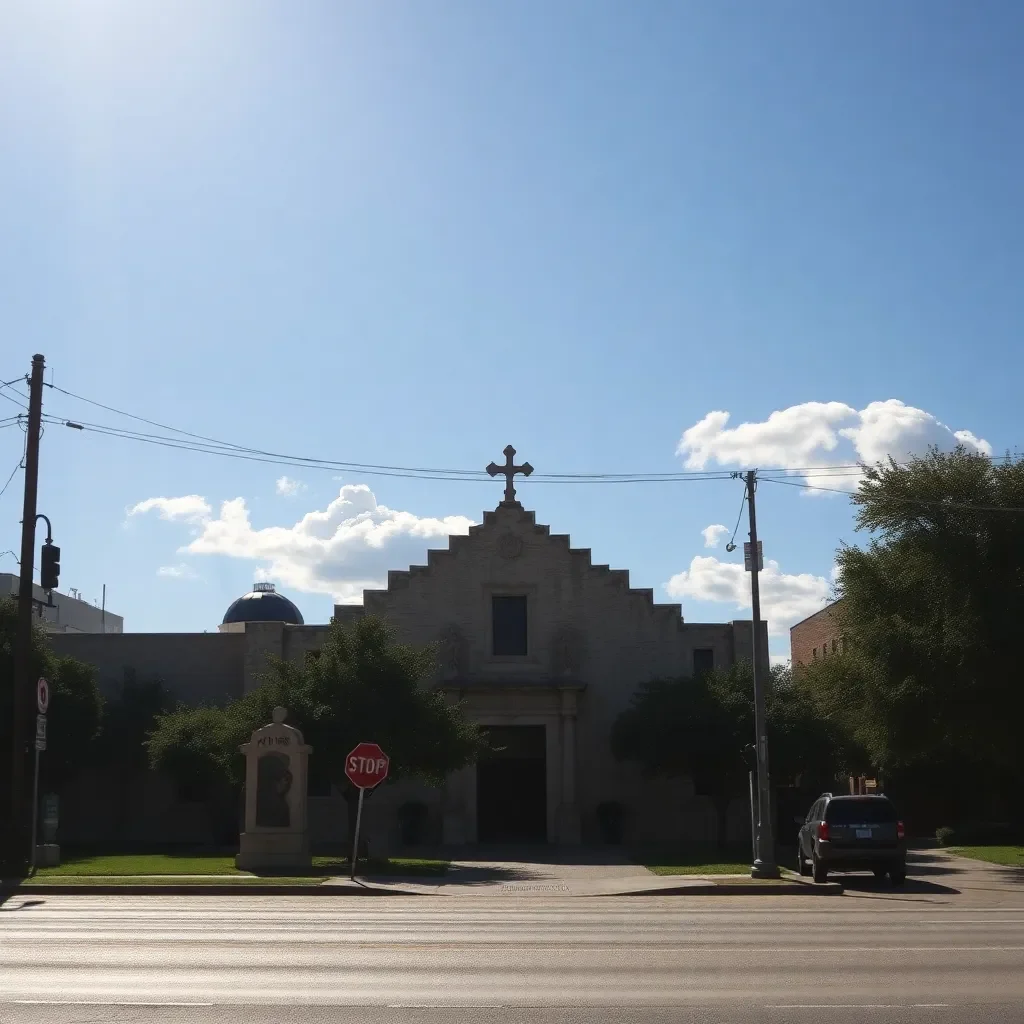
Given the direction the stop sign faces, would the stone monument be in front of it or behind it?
behind

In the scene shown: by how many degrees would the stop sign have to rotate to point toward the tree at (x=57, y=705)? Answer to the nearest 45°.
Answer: approximately 135° to its right

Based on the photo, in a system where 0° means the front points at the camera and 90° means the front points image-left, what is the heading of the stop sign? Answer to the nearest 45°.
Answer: approximately 0°

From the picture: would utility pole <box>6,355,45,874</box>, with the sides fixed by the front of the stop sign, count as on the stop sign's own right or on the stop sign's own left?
on the stop sign's own right

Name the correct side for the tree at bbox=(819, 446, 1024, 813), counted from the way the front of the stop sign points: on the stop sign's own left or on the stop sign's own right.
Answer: on the stop sign's own left

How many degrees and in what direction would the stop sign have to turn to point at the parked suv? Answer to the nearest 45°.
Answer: approximately 90° to its left

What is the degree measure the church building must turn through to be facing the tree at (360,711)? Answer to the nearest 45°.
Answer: approximately 45° to its right

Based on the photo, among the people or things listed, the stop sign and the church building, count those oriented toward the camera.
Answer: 2
